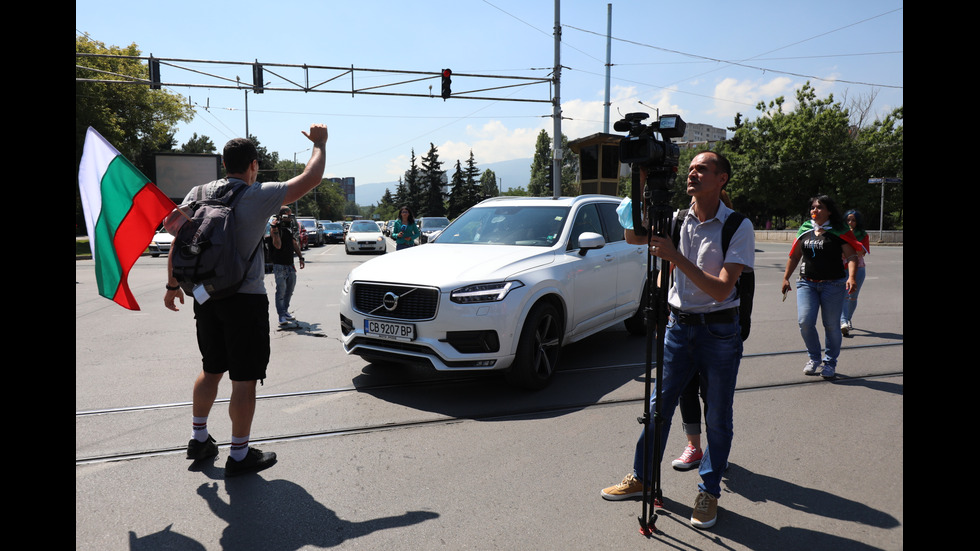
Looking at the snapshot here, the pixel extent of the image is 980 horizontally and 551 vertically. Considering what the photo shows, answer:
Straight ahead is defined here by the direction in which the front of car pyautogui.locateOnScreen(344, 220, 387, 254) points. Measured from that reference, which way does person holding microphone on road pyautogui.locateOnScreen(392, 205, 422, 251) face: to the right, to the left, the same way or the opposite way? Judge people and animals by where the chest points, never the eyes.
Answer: the same way

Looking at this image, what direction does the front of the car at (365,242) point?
toward the camera

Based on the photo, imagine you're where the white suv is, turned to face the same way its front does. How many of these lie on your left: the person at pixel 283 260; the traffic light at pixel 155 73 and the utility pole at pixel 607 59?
0

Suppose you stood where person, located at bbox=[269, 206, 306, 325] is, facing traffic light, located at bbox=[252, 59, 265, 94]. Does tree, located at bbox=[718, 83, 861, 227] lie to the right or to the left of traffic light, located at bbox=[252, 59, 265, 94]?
right

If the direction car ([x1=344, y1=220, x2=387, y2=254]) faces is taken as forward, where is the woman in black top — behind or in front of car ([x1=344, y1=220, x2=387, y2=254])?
in front

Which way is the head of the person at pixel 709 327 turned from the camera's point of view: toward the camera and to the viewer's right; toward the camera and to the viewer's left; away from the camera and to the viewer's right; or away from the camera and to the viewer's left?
toward the camera and to the viewer's left

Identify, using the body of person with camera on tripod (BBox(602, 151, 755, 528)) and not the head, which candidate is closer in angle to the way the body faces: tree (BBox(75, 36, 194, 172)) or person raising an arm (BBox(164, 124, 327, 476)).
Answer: the person raising an arm

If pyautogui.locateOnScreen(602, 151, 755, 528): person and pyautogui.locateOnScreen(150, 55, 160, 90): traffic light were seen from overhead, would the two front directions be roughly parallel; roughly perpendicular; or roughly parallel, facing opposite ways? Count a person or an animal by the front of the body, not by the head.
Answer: roughly perpendicular

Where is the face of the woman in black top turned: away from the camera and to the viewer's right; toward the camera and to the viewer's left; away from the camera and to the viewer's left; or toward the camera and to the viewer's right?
toward the camera and to the viewer's left

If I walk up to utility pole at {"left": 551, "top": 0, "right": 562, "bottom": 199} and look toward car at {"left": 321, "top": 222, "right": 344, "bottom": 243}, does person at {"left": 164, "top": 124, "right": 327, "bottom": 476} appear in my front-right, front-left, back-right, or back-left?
back-left
